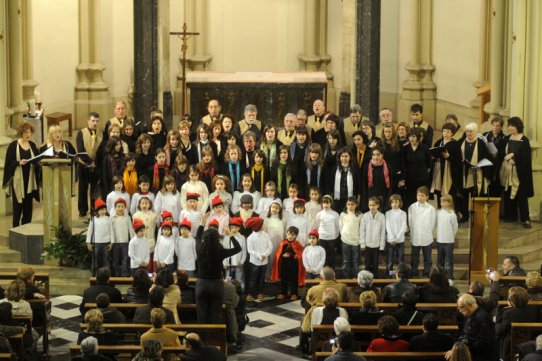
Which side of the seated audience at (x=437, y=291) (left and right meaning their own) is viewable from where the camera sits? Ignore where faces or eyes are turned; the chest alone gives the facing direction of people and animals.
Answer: back

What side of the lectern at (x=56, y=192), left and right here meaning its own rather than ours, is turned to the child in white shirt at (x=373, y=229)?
left

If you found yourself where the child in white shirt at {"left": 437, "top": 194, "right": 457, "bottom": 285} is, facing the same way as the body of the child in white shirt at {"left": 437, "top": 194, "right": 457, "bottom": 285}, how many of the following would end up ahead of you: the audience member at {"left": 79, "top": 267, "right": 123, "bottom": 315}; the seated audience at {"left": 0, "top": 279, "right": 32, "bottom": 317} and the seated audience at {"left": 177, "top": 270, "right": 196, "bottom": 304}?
3

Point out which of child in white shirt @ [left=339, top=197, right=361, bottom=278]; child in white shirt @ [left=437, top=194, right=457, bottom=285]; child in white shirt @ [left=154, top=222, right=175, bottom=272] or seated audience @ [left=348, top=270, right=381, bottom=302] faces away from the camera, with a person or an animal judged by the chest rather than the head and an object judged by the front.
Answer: the seated audience

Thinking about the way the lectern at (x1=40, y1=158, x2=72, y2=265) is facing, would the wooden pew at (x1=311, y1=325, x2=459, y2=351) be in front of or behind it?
in front

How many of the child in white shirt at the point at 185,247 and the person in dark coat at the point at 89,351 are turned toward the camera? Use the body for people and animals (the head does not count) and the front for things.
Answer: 1

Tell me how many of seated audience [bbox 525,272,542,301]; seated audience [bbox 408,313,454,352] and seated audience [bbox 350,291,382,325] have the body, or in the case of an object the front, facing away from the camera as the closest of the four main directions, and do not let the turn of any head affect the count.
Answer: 3

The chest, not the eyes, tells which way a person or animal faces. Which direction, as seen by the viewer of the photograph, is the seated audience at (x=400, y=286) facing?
facing away from the viewer

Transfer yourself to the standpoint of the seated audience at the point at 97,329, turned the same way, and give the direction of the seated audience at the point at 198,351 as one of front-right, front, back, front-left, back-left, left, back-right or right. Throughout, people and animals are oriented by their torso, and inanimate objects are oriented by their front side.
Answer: back-right

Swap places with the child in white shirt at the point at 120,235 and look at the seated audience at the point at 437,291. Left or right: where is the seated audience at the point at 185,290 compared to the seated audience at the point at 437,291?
right

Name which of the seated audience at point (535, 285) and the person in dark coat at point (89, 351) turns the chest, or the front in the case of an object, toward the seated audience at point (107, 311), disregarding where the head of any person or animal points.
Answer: the person in dark coat at point (89, 351)

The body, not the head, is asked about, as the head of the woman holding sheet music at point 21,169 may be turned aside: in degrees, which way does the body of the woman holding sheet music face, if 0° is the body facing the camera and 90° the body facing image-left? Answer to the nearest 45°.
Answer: approximately 315°

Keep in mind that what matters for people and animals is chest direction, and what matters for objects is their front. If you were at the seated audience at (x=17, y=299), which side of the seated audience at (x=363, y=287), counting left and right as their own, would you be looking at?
left

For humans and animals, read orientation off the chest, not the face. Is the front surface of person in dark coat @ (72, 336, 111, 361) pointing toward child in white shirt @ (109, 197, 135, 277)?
yes

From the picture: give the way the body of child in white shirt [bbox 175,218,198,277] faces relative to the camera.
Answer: toward the camera

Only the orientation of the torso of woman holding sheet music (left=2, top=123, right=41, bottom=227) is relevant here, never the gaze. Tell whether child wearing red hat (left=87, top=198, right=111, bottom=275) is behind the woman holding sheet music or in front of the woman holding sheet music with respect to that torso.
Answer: in front

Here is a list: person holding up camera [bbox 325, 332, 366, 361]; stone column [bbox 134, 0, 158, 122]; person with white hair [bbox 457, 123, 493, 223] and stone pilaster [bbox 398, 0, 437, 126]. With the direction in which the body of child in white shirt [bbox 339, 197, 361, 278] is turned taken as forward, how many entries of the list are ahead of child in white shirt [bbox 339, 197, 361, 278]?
1

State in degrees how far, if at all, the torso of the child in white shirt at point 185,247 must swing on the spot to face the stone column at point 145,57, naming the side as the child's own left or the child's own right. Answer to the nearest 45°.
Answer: approximately 180°

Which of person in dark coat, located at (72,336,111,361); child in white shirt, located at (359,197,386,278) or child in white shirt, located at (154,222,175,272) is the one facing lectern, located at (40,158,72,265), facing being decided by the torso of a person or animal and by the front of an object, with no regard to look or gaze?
the person in dark coat
